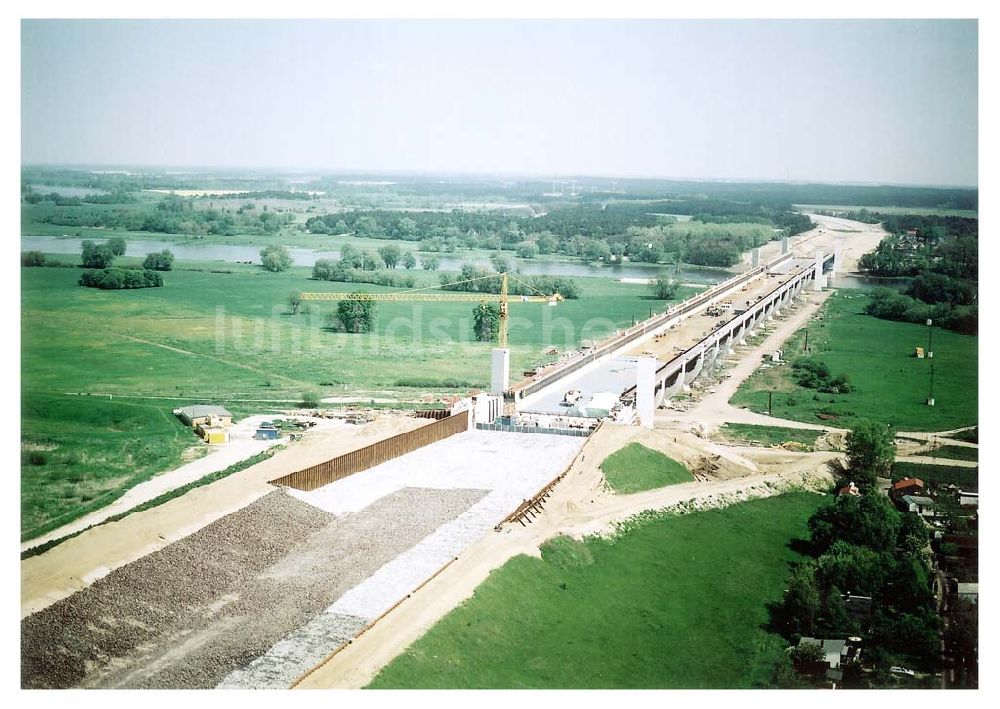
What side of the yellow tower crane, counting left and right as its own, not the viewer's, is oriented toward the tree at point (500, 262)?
right

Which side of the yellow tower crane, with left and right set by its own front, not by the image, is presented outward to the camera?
left

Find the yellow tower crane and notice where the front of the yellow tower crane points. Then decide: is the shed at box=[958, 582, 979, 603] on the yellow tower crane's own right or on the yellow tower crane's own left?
on the yellow tower crane's own left

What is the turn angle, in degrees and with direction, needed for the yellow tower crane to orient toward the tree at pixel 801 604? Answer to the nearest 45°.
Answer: approximately 90° to its left
